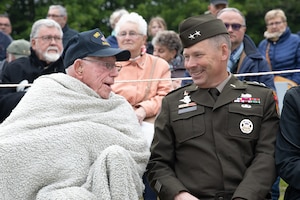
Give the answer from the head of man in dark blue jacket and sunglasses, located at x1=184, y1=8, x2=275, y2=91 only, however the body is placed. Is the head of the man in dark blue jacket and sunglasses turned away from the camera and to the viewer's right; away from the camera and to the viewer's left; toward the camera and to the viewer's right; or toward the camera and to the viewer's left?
toward the camera and to the viewer's left

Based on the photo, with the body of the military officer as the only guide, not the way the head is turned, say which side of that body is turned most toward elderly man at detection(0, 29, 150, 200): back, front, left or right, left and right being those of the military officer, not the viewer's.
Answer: right

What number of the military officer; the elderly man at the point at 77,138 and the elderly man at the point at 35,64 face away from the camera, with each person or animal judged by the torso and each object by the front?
0

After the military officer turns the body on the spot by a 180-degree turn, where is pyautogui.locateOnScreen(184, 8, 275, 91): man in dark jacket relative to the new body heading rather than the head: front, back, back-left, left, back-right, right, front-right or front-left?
front

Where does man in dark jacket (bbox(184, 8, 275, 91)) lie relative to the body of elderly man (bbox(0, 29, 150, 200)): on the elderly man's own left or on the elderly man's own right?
on the elderly man's own left

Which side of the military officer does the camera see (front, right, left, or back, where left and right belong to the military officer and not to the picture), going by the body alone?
front

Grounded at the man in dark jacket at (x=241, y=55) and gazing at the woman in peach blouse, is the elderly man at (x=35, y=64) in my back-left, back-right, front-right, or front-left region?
front-right

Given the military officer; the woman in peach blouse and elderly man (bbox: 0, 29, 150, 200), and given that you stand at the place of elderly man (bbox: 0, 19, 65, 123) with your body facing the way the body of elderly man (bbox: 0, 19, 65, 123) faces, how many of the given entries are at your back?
0

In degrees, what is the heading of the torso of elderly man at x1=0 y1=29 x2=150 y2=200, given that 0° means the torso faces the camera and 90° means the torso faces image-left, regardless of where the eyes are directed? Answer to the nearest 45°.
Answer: approximately 315°

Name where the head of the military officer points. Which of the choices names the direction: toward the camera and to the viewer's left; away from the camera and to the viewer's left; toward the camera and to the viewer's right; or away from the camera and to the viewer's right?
toward the camera and to the viewer's left

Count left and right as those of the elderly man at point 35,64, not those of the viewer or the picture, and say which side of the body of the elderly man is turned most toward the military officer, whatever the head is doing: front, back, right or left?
front

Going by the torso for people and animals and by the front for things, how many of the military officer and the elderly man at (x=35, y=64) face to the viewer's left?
0
